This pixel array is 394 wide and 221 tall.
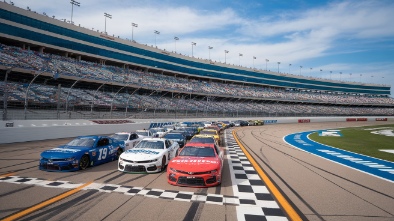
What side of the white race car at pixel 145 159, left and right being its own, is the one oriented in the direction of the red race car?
left

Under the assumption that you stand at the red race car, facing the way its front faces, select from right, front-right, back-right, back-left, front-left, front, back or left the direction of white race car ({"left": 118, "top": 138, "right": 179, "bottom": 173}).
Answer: back-right

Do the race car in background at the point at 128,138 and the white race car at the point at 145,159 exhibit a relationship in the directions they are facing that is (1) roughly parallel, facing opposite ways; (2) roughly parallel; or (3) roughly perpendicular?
roughly parallel

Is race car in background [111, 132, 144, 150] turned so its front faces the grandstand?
no

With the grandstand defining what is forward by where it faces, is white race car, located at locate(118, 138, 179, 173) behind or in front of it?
in front

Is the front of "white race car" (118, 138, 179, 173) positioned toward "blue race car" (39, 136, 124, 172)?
no

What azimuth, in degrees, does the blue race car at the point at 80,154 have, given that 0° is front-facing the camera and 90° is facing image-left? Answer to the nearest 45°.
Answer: approximately 45°

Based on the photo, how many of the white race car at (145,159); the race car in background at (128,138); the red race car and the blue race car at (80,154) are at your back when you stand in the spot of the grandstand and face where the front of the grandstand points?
0

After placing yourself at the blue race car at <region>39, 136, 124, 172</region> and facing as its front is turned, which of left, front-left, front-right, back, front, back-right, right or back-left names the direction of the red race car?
left

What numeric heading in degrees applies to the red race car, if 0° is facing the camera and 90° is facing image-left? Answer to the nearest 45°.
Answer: approximately 0°

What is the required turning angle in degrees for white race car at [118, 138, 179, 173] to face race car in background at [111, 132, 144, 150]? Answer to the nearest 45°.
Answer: approximately 135° to its right

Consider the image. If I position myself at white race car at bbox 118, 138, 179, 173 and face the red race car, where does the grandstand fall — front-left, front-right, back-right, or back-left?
back-left

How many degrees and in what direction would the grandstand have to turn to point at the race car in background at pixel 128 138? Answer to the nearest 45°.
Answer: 0° — it already faces it

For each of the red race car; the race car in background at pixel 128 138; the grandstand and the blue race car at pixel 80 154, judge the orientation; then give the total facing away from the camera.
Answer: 0

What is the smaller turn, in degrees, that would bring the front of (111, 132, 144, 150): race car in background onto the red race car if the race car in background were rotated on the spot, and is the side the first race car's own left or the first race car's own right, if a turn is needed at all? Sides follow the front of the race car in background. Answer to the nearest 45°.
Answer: approximately 45° to the first race car's own left

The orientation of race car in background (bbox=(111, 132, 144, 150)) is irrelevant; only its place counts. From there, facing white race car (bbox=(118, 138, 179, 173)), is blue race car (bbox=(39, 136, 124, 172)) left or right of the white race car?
right

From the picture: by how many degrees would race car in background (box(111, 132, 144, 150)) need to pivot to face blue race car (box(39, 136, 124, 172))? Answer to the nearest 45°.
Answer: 0° — it already faces it

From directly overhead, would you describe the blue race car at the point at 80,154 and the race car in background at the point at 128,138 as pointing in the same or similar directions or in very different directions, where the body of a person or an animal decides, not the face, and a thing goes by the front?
same or similar directions

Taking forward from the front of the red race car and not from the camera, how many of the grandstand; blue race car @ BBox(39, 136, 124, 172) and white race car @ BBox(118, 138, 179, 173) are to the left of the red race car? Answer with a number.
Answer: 0

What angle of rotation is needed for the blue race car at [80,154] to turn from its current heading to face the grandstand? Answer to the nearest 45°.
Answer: approximately 135° to its right

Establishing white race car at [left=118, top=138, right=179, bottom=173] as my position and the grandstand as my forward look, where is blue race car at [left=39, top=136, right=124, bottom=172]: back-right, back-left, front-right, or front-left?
front-left

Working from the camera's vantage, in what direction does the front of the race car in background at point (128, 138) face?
facing the viewer and to the left of the viewer
